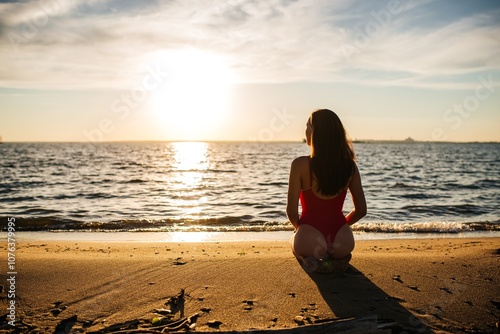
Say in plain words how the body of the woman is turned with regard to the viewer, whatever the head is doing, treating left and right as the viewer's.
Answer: facing away from the viewer

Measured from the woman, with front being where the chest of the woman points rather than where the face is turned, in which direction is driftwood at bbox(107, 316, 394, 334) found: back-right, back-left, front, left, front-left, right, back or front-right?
back
